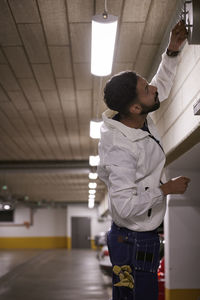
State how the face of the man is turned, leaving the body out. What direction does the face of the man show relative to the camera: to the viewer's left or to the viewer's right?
to the viewer's right

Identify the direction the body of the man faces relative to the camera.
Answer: to the viewer's right

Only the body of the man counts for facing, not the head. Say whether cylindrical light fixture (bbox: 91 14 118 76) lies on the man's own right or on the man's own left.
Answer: on the man's own left
